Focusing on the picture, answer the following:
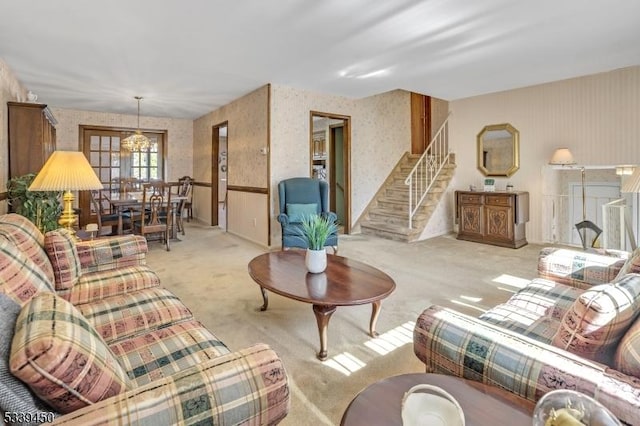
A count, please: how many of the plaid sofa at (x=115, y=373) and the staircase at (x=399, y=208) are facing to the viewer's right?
1

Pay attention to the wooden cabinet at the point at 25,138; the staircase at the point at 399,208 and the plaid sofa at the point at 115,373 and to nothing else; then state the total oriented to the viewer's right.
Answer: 2

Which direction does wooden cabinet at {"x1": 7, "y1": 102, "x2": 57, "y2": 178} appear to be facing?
to the viewer's right

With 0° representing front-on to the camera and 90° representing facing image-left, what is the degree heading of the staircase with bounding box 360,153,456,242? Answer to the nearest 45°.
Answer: approximately 45°

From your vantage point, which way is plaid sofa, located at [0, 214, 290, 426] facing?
to the viewer's right

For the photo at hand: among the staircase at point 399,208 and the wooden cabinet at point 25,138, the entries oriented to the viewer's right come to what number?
1

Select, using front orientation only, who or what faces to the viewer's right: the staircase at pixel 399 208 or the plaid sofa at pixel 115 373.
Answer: the plaid sofa
